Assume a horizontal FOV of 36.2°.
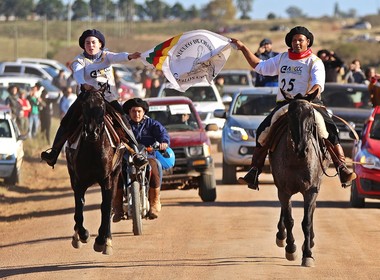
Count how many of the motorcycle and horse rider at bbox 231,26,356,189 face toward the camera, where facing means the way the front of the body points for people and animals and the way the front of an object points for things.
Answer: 2

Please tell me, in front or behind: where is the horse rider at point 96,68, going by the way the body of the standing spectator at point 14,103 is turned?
in front

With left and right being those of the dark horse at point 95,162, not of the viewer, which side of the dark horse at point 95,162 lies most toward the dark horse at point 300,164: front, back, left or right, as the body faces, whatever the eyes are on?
left

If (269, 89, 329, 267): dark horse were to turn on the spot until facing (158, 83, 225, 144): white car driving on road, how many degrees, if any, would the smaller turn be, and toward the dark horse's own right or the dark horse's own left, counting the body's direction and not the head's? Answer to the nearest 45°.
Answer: approximately 180°

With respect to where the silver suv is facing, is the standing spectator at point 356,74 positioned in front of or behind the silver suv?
behind

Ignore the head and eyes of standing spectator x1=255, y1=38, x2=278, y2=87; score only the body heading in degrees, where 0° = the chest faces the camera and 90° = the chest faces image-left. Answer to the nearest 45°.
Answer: approximately 0°

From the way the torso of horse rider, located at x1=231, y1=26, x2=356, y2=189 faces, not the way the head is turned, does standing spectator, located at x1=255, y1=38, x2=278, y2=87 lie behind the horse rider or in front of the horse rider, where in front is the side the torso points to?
behind
